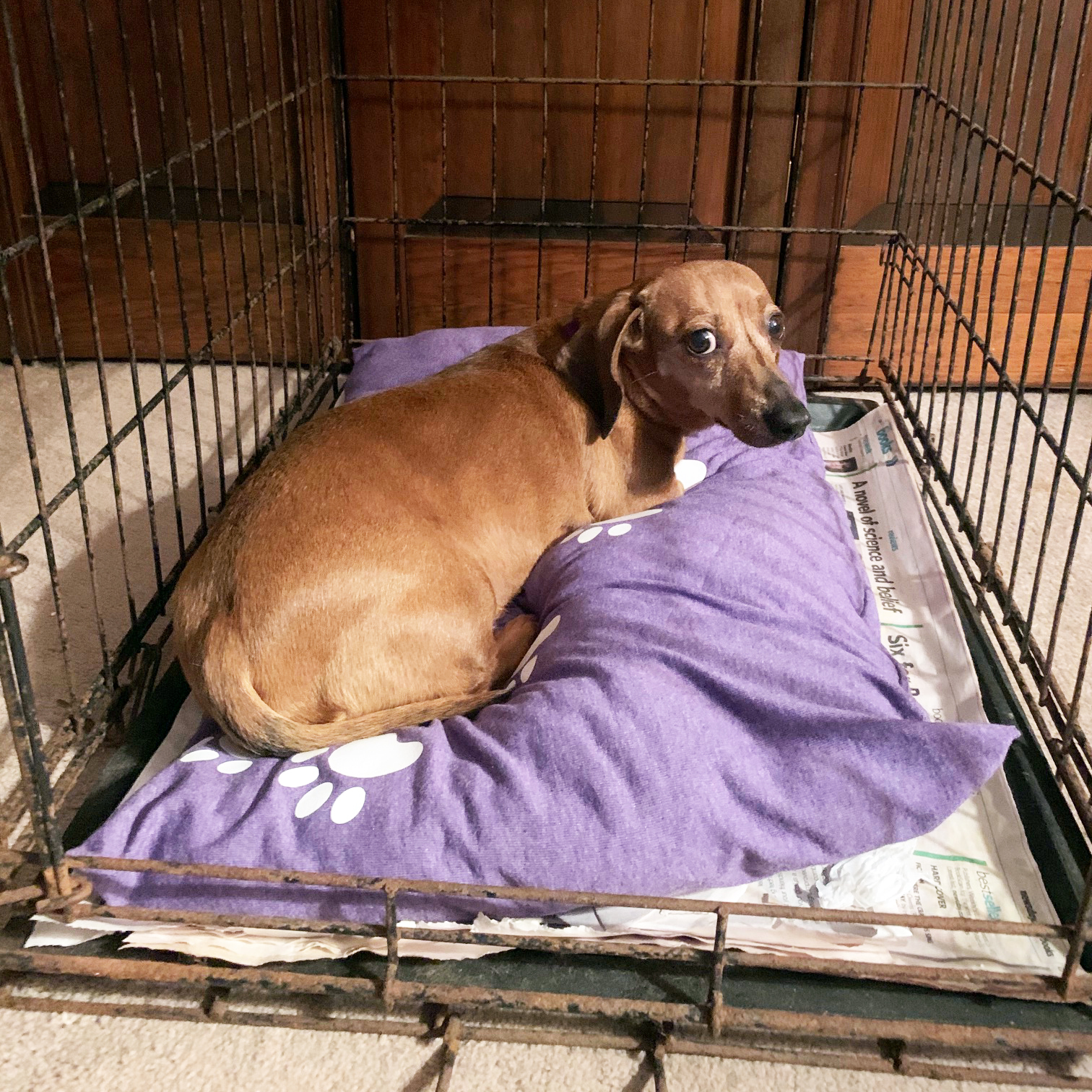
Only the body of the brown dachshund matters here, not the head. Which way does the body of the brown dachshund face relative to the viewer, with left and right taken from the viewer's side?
facing away from the viewer and to the right of the viewer

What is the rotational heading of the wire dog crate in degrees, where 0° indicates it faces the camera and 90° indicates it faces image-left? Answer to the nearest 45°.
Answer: approximately 0°

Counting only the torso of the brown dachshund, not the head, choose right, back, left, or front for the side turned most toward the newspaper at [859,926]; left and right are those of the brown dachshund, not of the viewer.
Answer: right
